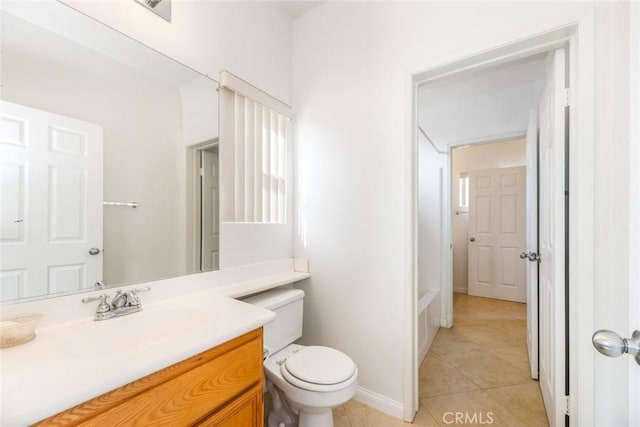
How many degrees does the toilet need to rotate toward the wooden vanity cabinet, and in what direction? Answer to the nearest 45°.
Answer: approximately 90° to its right

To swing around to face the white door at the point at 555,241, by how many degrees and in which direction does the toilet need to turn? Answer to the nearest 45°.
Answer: approximately 45° to its left

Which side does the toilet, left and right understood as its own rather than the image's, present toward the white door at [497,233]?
left
